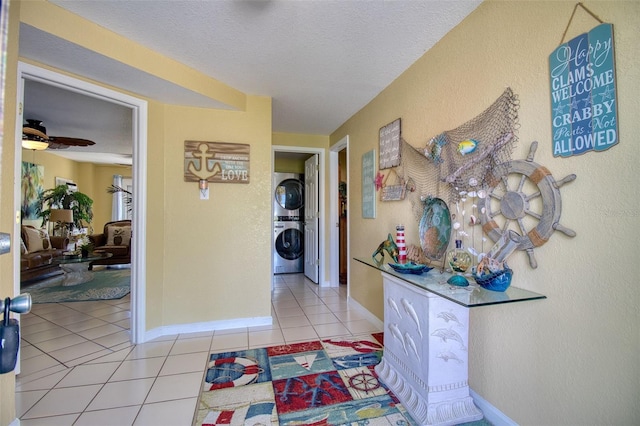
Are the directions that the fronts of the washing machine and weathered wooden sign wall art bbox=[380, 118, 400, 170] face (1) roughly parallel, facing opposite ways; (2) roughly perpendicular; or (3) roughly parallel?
roughly perpendicular

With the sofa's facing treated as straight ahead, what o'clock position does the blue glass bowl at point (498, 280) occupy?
The blue glass bowl is roughly at 1 o'clock from the sofa.

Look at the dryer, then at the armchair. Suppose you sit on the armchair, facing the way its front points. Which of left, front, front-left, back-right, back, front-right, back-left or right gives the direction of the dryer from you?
left

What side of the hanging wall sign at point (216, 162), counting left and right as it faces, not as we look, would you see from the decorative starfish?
left

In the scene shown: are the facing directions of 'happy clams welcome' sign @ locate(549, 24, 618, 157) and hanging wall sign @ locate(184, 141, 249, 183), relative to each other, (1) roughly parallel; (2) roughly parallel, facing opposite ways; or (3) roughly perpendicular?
roughly perpendicular

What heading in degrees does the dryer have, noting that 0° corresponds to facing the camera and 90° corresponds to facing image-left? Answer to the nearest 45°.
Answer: approximately 0°

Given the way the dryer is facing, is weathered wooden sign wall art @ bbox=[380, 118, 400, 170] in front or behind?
in front

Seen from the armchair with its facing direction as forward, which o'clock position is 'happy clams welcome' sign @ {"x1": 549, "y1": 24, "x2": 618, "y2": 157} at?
The 'happy clams welcome' sign is roughly at 10 o'clock from the armchair.

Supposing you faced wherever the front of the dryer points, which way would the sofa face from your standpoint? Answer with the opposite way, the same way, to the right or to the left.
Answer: to the left

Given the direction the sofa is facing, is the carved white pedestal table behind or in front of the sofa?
in front

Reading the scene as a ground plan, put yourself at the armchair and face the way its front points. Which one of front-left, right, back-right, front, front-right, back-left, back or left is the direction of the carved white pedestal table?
front-left

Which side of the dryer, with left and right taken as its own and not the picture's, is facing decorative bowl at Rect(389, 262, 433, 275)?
front
